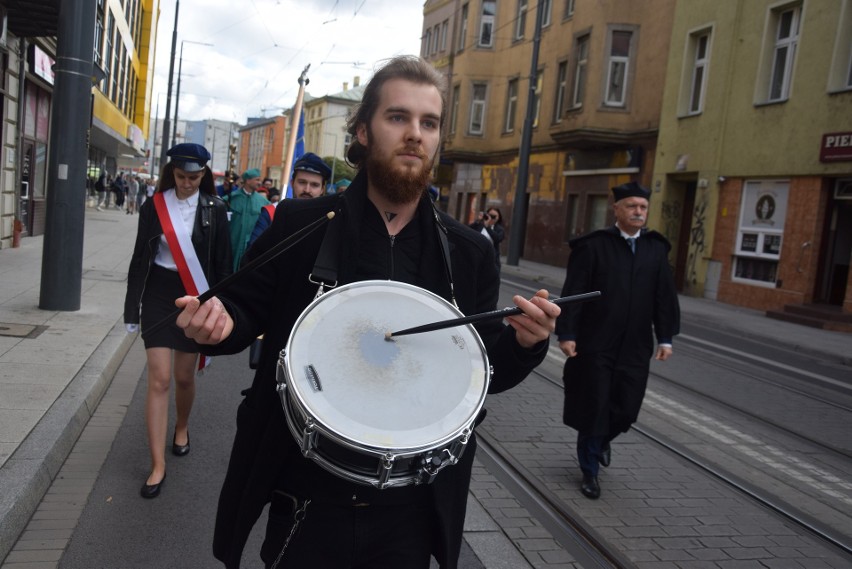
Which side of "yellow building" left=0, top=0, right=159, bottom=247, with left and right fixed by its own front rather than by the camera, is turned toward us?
right

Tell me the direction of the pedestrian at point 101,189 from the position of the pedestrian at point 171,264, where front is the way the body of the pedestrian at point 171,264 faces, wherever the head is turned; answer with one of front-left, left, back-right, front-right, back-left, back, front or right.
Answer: back

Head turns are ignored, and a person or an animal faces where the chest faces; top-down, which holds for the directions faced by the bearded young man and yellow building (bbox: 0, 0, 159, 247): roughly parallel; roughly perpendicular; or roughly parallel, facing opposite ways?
roughly perpendicular

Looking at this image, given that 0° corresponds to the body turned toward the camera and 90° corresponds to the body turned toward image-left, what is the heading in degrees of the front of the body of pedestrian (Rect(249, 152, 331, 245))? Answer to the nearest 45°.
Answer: approximately 0°

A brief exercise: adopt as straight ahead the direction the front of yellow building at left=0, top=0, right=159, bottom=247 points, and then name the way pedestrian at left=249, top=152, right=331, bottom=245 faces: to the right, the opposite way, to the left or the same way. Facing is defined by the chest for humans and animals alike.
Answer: to the right
